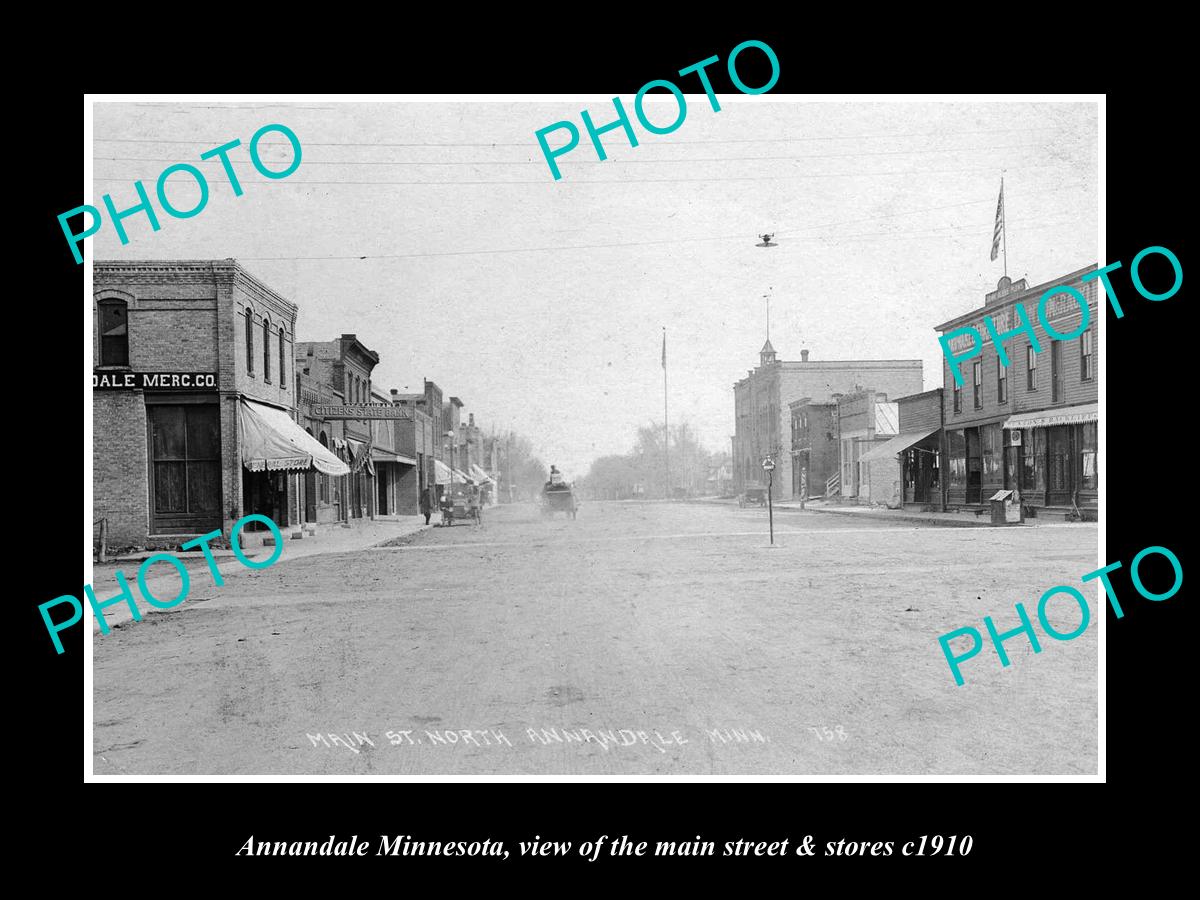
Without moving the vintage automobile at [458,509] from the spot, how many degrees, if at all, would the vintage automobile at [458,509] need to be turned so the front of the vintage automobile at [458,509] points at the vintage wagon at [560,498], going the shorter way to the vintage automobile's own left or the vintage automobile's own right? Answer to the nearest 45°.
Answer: approximately 135° to the vintage automobile's own left

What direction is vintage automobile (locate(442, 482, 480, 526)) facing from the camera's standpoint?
toward the camera
